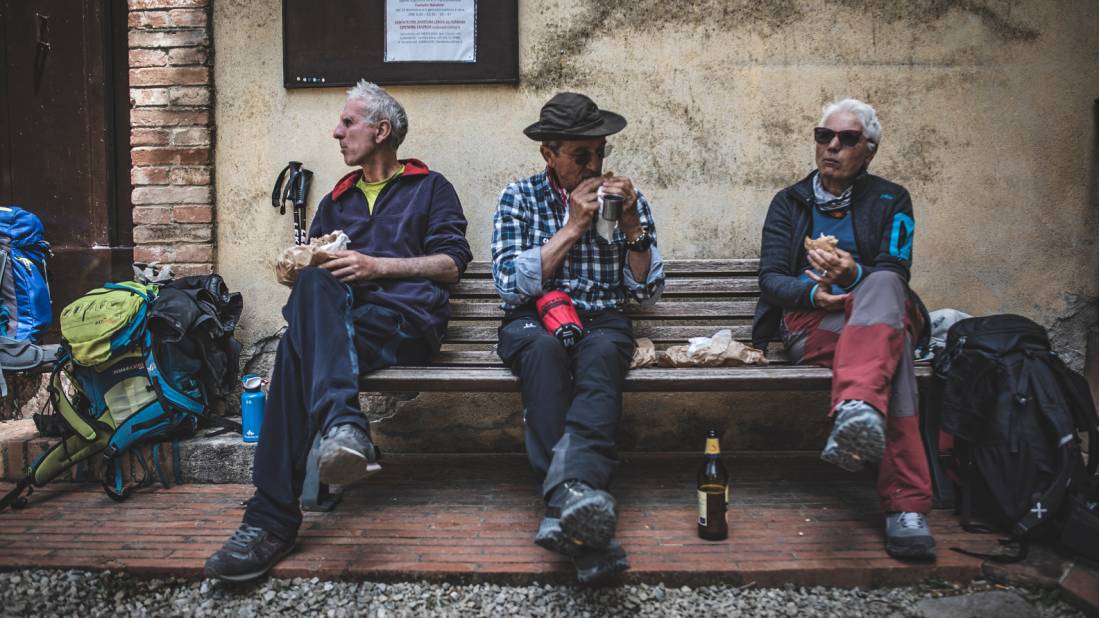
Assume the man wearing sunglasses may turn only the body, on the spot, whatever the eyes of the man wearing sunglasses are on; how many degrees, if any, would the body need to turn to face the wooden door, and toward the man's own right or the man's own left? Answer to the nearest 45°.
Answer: approximately 90° to the man's own right

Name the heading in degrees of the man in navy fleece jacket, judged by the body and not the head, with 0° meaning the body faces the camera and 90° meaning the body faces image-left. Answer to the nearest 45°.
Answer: approximately 45°

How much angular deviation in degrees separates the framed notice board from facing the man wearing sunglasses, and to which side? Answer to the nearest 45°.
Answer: approximately 45° to its left

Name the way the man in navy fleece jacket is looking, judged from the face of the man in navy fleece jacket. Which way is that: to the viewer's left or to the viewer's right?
to the viewer's left

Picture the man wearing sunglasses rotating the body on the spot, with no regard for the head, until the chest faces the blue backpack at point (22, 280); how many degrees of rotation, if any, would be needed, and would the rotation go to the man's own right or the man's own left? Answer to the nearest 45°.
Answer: approximately 90° to the man's own right

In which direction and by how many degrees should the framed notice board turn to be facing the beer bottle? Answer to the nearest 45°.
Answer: approximately 45° to its left

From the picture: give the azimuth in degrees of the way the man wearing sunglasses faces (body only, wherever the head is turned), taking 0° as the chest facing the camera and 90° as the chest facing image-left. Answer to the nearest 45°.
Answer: approximately 0°

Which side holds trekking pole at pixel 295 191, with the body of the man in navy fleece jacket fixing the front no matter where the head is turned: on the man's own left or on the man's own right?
on the man's own right

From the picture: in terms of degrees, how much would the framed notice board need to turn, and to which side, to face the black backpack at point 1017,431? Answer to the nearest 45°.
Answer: approximately 45° to its left

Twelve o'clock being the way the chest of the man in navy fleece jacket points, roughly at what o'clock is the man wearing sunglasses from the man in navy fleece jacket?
The man wearing sunglasses is roughly at 8 o'clock from the man in navy fleece jacket.

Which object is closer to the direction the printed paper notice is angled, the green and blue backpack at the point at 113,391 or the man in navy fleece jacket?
the man in navy fleece jacket
